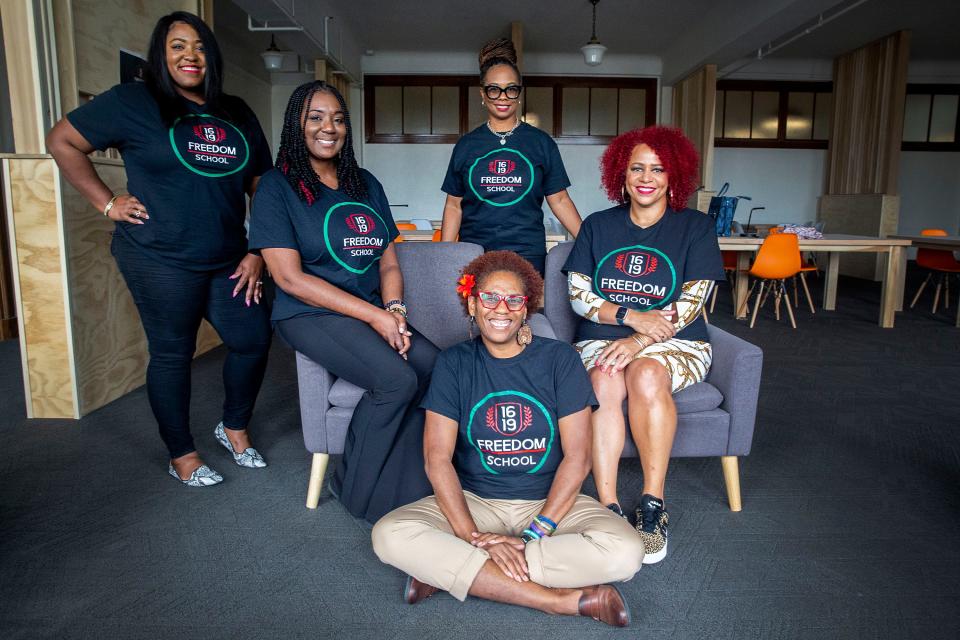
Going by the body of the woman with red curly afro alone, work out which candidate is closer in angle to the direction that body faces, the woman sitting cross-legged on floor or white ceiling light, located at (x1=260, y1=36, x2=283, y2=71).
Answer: the woman sitting cross-legged on floor

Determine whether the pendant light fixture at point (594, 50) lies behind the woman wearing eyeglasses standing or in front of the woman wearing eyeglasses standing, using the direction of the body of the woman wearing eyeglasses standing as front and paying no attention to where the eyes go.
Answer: behind

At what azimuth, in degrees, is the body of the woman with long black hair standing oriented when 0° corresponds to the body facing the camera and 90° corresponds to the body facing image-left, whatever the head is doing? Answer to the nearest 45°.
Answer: approximately 315°

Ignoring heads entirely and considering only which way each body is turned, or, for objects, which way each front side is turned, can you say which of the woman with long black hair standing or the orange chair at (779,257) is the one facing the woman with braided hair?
the woman with long black hair standing

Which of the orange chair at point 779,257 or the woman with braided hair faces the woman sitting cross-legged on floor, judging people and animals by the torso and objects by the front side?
the woman with braided hair

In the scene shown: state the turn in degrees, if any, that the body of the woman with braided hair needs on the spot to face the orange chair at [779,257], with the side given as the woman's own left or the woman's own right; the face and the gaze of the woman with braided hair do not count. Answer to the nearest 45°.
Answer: approximately 90° to the woman's own left
